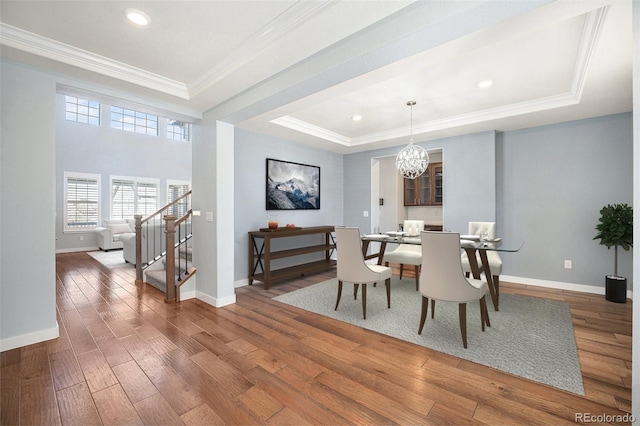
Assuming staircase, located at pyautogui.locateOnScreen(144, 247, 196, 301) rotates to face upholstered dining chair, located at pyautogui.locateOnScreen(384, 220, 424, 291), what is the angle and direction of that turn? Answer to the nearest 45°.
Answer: approximately 90° to its left

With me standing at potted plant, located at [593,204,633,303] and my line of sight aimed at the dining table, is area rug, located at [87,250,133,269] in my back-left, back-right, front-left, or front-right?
front-right

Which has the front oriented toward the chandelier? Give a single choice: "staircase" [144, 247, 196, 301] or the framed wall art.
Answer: the framed wall art

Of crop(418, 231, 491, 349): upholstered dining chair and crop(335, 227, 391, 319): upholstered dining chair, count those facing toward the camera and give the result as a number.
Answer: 0

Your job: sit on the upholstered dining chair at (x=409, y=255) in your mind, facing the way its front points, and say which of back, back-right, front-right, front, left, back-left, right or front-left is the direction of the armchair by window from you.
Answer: front-right

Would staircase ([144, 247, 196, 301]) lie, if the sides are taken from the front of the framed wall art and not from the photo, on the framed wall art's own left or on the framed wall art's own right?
on the framed wall art's own right

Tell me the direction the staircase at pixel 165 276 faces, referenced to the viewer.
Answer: facing the viewer and to the left of the viewer

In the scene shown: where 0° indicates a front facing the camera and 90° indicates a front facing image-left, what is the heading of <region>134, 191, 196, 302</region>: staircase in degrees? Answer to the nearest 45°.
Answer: approximately 45°

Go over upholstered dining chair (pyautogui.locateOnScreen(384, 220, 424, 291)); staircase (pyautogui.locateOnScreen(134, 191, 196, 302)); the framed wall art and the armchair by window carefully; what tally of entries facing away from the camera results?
0

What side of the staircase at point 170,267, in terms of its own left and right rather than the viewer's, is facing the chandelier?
left

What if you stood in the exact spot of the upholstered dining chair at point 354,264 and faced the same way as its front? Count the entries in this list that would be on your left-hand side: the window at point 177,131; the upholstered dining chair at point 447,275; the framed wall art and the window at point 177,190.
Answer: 3

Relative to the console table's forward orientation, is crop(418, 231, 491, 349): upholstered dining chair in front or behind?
in front

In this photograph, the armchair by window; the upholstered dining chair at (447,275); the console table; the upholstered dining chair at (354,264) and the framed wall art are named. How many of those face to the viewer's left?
0

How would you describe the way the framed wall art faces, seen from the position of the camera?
facing the viewer and to the right of the viewer

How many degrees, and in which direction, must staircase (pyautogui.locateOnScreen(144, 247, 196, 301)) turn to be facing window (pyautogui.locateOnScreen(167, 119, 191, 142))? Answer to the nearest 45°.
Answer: approximately 135° to its right

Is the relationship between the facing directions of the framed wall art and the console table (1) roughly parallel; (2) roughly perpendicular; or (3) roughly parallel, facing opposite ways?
roughly parallel
